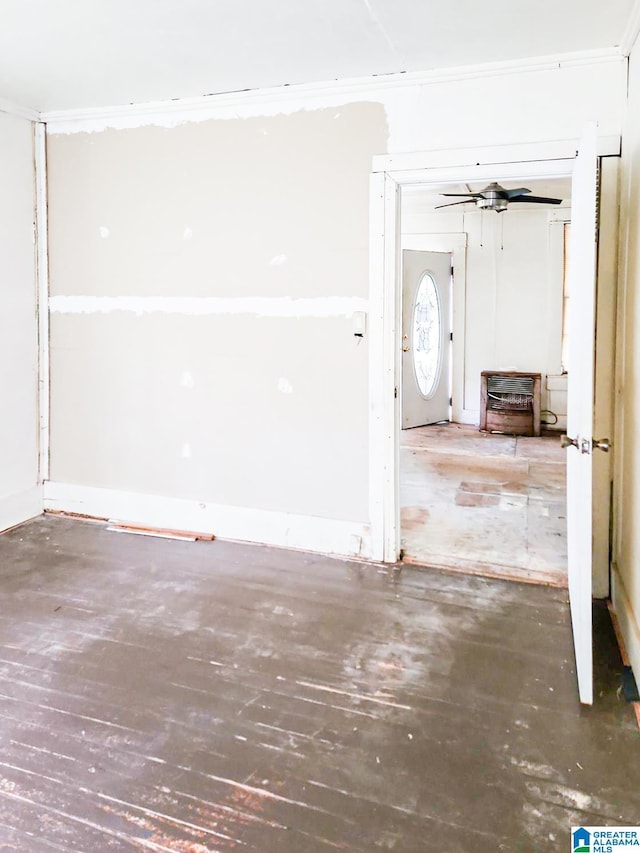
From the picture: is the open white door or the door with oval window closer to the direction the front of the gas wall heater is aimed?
the open white door

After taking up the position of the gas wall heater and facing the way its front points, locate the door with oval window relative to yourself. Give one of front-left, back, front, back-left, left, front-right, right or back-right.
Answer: right

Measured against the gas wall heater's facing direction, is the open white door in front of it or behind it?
in front

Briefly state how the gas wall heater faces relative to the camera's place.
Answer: facing the viewer
